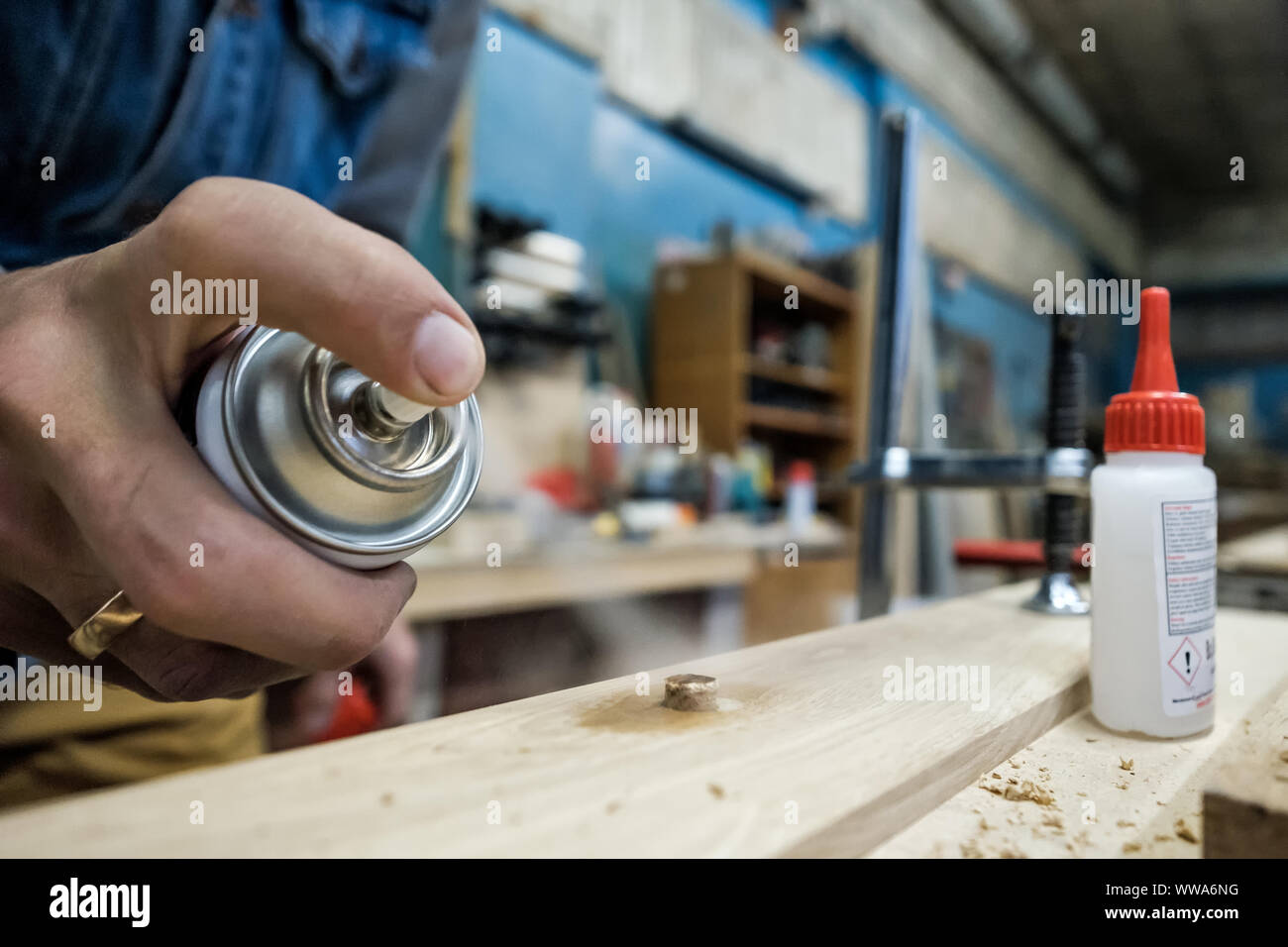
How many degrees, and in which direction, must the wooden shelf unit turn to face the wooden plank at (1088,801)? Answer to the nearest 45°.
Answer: approximately 45° to its right

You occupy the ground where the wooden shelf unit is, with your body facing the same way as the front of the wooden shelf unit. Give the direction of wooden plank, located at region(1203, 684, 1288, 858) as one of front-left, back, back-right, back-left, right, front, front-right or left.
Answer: front-right

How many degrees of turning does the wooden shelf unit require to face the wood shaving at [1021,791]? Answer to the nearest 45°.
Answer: approximately 45° to its right

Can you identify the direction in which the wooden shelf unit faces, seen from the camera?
facing the viewer and to the right of the viewer

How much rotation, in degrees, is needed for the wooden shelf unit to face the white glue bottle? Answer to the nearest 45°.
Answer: approximately 45° to its right

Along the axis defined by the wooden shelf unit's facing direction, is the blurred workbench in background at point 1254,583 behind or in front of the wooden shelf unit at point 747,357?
in front

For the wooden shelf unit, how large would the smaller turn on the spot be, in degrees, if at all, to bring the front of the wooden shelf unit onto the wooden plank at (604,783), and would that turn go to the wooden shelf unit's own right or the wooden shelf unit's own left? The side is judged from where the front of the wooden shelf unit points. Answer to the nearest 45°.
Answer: approximately 45° to the wooden shelf unit's own right
